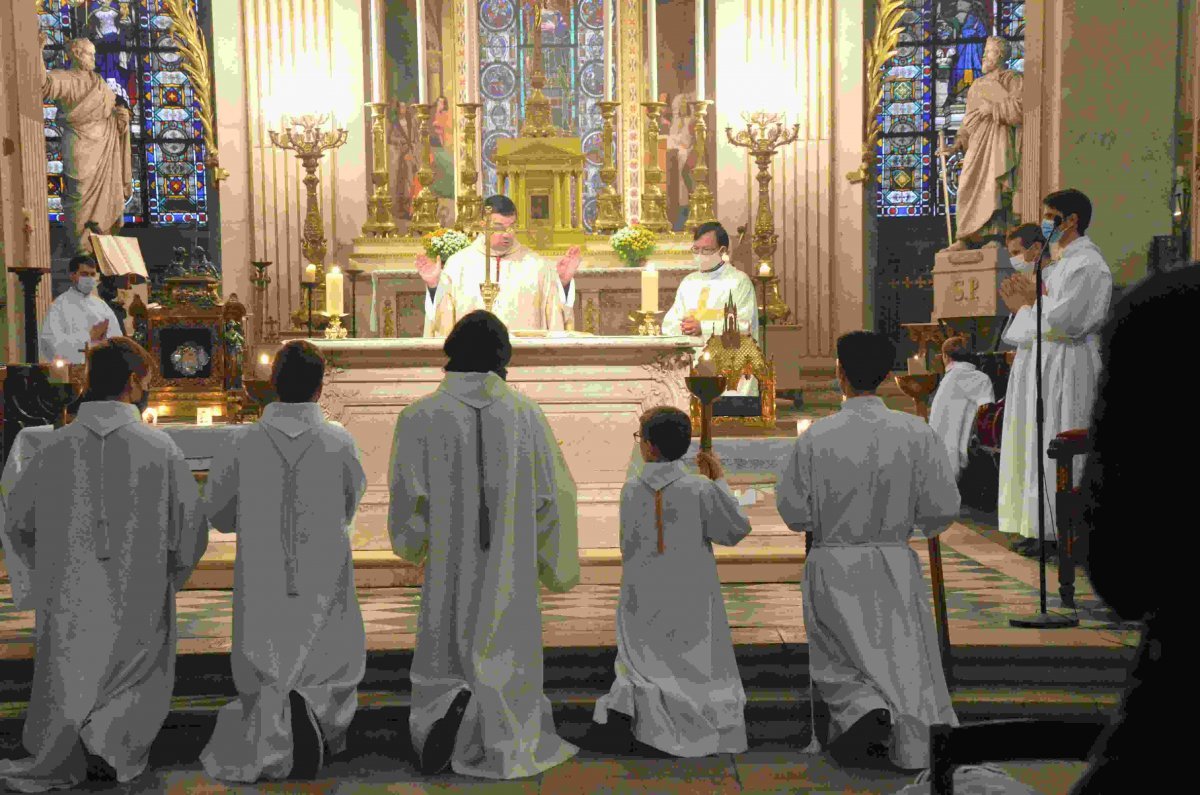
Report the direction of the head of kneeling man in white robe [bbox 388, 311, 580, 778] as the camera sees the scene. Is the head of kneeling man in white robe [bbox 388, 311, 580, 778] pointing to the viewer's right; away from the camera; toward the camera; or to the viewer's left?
away from the camera

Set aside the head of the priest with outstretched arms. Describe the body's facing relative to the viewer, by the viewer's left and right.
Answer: facing the viewer

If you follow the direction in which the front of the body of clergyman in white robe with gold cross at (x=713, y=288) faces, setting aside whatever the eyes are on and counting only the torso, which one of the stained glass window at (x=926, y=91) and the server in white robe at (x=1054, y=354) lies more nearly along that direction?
the server in white robe

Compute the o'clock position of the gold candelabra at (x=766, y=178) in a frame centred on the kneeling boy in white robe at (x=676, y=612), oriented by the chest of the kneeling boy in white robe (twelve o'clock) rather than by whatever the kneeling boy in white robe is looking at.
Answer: The gold candelabra is roughly at 12 o'clock from the kneeling boy in white robe.

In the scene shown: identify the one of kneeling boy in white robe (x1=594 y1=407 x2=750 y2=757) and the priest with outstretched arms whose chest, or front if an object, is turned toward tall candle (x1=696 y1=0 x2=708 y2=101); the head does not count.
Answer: the kneeling boy in white robe

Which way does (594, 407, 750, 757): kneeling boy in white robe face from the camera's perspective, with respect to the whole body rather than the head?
away from the camera

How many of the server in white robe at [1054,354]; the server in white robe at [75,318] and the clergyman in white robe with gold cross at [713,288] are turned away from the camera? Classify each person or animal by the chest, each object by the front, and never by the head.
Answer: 0

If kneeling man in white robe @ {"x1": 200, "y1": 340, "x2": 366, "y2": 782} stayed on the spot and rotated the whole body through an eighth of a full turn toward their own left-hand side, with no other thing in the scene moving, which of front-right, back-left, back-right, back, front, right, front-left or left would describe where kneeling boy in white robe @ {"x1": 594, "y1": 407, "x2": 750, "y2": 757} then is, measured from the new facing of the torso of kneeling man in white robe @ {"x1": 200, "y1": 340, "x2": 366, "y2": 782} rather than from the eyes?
back-right

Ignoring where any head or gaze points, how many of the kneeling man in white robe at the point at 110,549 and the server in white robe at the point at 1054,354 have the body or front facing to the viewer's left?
1

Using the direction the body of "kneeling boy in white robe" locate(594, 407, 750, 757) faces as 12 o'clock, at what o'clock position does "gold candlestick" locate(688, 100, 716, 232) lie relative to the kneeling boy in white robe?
The gold candlestick is roughly at 12 o'clock from the kneeling boy in white robe.

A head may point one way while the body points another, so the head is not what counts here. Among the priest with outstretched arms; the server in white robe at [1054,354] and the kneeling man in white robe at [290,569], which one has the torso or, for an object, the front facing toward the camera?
the priest with outstretched arms

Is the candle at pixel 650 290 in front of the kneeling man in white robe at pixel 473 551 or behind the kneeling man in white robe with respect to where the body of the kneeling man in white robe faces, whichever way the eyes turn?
in front

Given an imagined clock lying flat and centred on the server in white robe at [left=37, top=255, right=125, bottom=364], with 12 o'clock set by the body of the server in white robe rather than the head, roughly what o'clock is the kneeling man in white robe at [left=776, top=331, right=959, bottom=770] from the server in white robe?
The kneeling man in white robe is roughly at 1 o'clock from the server in white robe.

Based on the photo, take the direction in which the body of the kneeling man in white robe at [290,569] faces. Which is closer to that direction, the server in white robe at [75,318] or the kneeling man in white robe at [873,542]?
the server in white robe

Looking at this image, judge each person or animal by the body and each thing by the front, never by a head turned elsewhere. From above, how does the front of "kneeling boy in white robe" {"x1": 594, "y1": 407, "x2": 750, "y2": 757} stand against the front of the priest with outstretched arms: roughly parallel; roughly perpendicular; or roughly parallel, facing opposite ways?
roughly parallel, facing opposite ways

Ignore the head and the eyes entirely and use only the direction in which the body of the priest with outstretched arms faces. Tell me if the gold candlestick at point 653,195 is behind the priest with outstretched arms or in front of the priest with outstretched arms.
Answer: behind

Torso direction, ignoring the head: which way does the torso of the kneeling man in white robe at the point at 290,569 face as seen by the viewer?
away from the camera

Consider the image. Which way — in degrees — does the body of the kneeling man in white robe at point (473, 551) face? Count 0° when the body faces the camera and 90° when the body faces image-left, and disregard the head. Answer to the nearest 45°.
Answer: approximately 180°
